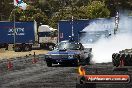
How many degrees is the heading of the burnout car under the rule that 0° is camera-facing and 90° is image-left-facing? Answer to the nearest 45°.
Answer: approximately 45°
